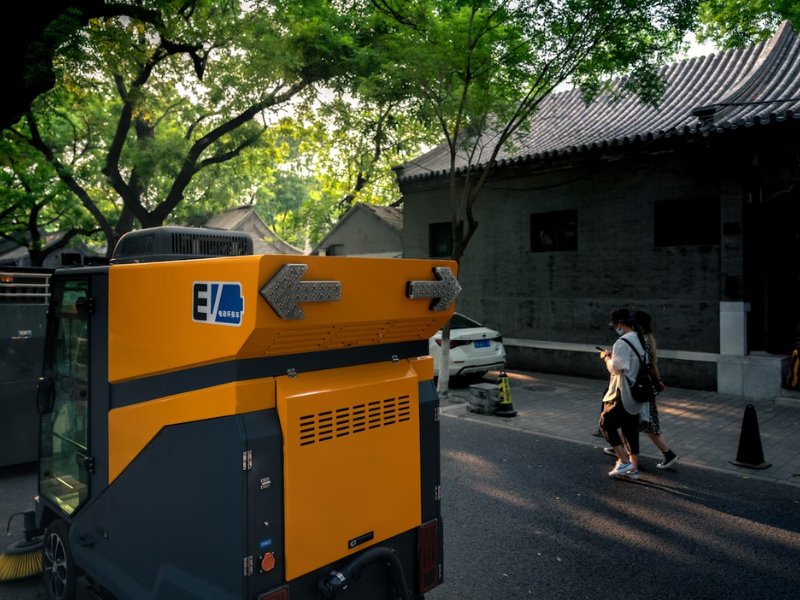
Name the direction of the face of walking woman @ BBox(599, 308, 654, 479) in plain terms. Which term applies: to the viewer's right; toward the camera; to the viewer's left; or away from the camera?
to the viewer's left

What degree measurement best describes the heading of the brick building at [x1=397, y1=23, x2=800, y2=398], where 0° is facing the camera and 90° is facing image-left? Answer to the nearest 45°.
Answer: approximately 45°

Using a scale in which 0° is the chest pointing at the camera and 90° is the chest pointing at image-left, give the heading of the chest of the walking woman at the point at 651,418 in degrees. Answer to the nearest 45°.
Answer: approximately 90°

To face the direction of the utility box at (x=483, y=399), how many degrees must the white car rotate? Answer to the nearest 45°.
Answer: approximately 135° to its left

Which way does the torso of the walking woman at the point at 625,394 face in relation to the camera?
to the viewer's left

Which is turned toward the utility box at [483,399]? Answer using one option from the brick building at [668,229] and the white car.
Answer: the brick building

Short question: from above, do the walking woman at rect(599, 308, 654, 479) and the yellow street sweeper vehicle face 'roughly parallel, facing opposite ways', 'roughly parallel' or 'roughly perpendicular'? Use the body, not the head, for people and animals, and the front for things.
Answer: roughly parallel

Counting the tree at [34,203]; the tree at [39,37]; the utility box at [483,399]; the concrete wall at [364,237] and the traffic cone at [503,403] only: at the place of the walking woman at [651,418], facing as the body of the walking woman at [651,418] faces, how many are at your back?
0

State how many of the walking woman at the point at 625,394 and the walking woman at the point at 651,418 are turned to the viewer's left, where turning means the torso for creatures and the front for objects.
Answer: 2

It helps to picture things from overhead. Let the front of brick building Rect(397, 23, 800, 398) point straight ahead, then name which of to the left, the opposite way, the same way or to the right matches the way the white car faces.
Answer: to the right

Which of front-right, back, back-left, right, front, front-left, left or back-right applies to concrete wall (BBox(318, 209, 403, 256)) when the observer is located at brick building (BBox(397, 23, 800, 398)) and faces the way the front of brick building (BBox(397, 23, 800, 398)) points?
right
